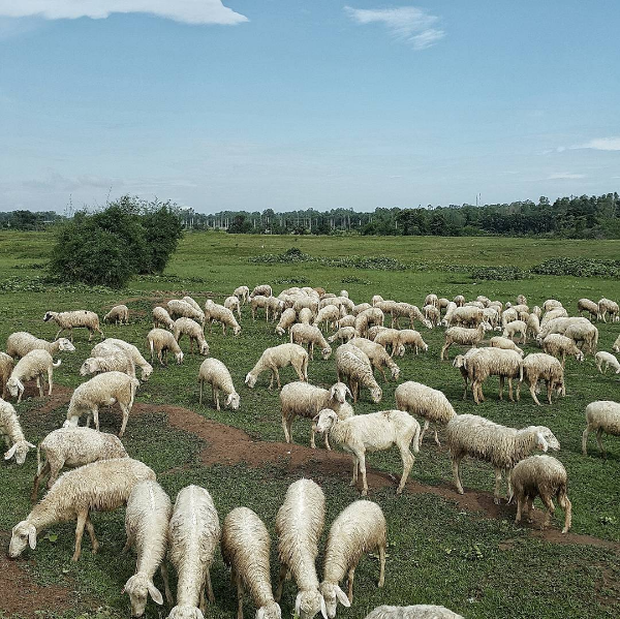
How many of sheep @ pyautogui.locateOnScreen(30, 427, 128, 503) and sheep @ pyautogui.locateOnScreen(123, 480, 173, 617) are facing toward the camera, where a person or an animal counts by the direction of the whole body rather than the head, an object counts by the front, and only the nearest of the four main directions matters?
1

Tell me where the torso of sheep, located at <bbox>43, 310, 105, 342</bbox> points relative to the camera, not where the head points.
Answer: to the viewer's left

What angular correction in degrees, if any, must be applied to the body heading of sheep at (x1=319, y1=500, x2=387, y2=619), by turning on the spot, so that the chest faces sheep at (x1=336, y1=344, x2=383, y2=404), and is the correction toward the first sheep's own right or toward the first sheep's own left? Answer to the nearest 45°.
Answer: approximately 135° to the first sheep's own right

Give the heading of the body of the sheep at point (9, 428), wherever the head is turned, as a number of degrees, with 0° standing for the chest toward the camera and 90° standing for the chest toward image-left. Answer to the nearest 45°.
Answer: approximately 315°

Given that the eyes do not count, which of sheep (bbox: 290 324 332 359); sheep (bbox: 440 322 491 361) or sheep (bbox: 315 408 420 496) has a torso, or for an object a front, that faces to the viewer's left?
sheep (bbox: 315 408 420 496)

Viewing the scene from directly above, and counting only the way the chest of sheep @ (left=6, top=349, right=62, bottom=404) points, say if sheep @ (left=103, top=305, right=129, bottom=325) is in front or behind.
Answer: behind

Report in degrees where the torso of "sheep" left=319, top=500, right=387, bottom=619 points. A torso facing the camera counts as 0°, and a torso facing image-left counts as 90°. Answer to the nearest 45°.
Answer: approximately 45°

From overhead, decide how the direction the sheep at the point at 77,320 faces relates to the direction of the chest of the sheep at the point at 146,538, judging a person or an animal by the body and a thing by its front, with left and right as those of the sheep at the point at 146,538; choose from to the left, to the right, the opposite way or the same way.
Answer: to the right

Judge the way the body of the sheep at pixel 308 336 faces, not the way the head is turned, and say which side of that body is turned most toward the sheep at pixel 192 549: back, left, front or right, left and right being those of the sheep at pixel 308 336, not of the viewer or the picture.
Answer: right

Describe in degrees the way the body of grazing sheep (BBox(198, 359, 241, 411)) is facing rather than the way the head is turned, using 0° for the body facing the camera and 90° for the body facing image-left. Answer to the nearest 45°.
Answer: approximately 315°

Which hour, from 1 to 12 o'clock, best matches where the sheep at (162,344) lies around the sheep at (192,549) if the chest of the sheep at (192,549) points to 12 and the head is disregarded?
the sheep at (162,344) is roughly at 6 o'clock from the sheep at (192,549).

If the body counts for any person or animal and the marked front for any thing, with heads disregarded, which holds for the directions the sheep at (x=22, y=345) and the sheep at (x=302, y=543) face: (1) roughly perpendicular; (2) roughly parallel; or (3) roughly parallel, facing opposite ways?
roughly perpendicular

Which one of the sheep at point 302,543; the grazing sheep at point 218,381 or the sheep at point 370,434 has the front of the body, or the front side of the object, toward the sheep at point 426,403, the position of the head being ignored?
the grazing sheep
